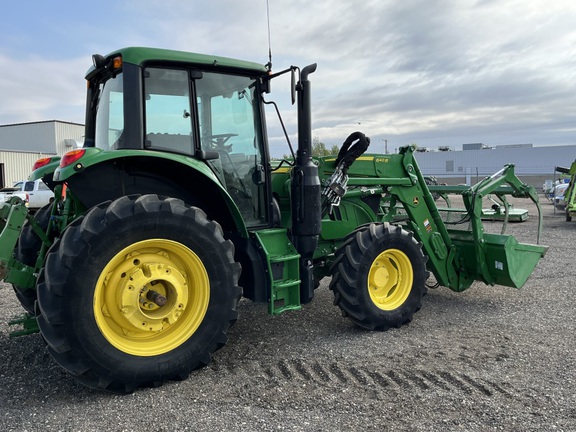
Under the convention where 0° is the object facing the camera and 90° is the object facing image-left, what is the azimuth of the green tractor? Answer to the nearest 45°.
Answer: approximately 225°

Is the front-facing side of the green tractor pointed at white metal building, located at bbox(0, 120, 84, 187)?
no
